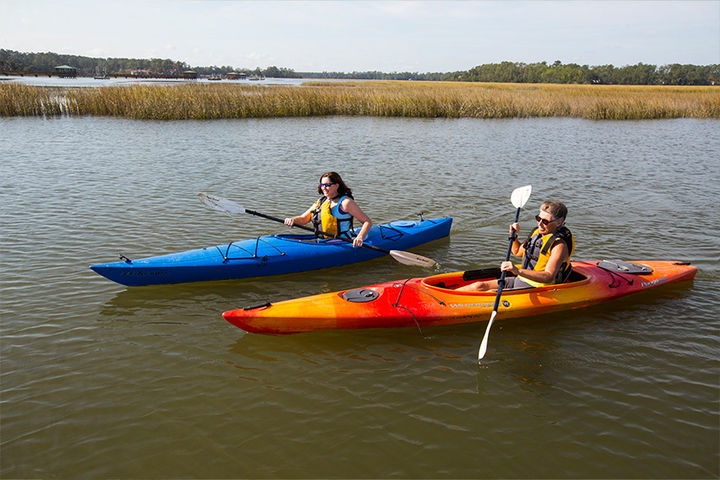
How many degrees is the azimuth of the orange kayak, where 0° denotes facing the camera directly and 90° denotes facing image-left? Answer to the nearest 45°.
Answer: approximately 45°

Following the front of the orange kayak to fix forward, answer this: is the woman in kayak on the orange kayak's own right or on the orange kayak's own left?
on the orange kayak's own right

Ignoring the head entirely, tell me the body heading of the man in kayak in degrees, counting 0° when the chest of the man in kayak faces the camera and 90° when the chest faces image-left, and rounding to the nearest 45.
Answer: approximately 45°
